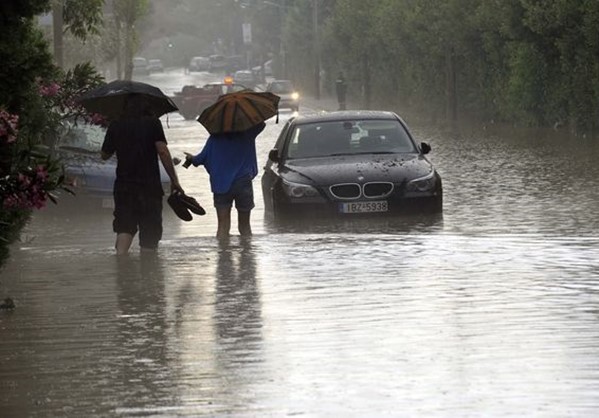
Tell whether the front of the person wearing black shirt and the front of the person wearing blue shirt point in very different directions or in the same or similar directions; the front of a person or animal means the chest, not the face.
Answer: same or similar directions

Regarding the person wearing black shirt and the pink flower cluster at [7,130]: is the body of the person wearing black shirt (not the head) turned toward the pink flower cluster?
no

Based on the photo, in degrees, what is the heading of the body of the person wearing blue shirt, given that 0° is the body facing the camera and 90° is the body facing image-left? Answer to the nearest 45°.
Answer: approximately 180°

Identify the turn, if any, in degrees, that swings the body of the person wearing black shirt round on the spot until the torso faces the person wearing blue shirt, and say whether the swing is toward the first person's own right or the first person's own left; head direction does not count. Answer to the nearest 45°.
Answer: approximately 45° to the first person's own right

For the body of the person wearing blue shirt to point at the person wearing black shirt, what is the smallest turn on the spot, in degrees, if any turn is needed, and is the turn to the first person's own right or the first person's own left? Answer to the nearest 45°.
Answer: approximately 135° to the first person's own left

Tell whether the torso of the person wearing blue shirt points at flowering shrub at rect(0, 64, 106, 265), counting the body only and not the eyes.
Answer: no

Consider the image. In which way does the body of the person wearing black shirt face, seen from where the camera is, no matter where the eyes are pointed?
away from the camera

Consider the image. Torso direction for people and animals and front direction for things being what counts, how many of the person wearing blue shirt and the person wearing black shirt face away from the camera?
2

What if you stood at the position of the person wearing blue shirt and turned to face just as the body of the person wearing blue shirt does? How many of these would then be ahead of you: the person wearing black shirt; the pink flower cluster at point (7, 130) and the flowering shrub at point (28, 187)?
0

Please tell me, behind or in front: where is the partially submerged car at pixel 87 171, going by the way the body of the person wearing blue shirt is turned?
in front

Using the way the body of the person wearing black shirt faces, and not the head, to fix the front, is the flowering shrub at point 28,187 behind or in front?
behind
